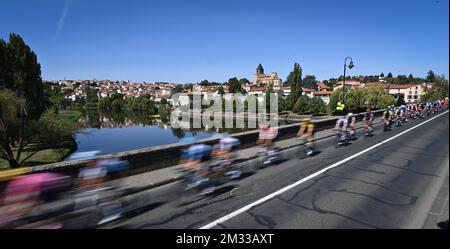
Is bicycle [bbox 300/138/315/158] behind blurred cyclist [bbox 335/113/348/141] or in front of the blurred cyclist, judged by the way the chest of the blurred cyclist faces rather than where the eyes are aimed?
in front

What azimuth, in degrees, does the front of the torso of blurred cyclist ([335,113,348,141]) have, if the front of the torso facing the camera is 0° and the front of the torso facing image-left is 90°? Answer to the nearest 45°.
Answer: approximately 45°
